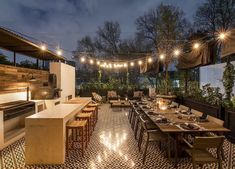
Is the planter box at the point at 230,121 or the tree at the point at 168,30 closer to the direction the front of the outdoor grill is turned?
the planter box

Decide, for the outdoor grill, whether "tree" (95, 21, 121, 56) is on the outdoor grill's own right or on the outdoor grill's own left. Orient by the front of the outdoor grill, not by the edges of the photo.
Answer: on the outdoor grill's own left

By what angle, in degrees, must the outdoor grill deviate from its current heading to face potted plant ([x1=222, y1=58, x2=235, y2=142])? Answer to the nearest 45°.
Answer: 0° — it already faces it

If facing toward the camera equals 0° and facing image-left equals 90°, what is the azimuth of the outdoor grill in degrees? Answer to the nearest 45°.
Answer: approximately 315°

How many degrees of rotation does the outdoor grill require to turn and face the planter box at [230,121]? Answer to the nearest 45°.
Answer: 0° — it already faces it

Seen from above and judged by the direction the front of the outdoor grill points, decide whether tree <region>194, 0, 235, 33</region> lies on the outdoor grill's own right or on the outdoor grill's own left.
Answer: on the outdoor grill's own left

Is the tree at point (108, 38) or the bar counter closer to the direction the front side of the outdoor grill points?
the bar counter

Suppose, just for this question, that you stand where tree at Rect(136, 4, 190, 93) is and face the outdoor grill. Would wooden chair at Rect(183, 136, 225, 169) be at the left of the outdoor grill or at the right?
left

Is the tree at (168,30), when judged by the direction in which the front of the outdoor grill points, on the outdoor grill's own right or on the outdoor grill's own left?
on the outdoor grill's own left

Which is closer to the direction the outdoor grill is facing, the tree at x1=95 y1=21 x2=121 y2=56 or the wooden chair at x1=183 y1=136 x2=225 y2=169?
the wooden chair
